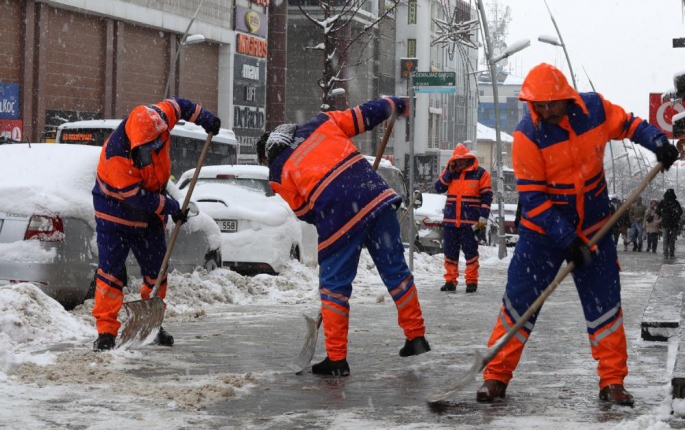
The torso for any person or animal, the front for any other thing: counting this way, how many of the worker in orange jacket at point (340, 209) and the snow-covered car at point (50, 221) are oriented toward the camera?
0

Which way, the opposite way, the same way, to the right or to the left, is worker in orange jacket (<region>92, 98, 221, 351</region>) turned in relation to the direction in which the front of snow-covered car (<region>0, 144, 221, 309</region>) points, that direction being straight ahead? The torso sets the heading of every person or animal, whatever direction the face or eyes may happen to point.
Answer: to the right

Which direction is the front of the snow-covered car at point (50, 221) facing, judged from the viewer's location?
facing away from the viewer and to the right of the viewer

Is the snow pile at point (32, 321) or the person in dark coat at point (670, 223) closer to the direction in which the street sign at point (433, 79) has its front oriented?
the snow pile

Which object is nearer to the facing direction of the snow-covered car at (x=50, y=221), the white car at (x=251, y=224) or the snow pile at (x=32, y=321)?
the white car

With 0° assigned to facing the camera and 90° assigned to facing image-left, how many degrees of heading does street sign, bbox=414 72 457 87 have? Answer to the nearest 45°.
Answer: approximately 0°

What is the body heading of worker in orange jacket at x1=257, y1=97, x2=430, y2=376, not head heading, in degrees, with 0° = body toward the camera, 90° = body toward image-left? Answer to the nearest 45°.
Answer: approximately 135°

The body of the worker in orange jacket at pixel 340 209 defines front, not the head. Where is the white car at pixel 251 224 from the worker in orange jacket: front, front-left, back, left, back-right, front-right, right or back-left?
front-right

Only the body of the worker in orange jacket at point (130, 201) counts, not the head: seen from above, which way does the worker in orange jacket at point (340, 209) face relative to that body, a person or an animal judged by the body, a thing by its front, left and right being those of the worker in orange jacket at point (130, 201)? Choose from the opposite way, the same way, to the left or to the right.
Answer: the opposite way

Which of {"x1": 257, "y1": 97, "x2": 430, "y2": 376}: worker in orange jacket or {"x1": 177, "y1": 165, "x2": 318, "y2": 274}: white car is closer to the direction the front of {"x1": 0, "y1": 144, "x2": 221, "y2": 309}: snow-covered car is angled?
the white car
